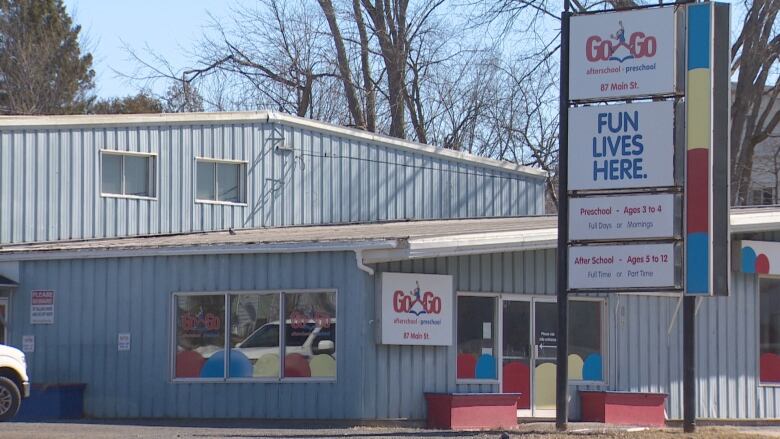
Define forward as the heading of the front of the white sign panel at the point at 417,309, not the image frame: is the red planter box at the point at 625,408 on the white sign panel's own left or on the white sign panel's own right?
on the white sign panel's own left

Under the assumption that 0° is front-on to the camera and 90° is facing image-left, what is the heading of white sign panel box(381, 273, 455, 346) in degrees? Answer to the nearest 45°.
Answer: approximately 0°

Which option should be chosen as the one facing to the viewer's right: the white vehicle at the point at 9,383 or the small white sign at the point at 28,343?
the white vehicle

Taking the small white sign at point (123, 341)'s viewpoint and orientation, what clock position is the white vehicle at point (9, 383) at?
The white vehicle is roughly at 1 o'clock from the small white sign.

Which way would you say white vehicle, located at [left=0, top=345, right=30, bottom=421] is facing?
to the viewer's right

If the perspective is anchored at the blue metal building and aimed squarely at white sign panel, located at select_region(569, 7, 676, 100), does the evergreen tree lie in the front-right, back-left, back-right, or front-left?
back-left

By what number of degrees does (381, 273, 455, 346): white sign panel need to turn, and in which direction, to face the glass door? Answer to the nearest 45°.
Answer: approximately 135° to its left

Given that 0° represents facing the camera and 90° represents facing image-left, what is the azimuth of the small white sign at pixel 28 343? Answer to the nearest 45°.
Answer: approximately 0°

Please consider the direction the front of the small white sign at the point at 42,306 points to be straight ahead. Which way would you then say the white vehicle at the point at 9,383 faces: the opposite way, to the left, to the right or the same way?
to the left

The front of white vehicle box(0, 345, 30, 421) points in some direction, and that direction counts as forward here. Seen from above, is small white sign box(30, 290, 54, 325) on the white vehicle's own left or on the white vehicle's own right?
on the white vehicle's own left

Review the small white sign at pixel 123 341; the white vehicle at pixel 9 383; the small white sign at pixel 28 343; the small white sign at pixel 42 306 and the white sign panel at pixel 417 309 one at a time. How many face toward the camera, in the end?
4
